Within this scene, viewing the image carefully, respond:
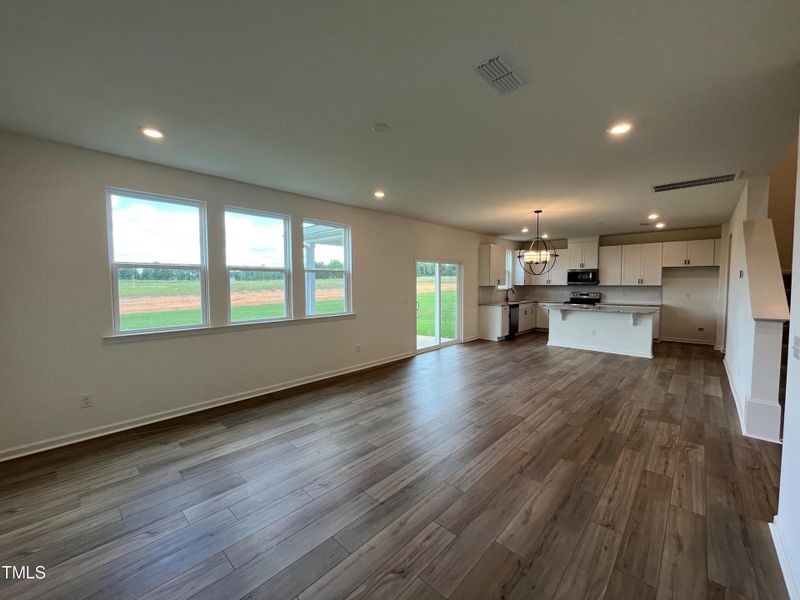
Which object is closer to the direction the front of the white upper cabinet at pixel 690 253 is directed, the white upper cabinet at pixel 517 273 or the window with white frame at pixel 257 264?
the window with white frame

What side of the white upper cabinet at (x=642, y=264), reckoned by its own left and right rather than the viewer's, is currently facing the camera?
front

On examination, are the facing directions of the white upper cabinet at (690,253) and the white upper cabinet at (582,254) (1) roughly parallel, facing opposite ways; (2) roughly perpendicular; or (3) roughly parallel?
roughly parallel

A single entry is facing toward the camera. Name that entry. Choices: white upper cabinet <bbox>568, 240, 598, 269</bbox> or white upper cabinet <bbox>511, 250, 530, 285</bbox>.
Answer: white upper cabinet <bbox>568, 240, 598, 269</bbox>

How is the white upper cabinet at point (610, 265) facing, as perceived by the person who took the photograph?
facing the viewer

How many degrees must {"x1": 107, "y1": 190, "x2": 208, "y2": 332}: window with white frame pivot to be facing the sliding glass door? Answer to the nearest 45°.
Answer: approximately 45° to its left

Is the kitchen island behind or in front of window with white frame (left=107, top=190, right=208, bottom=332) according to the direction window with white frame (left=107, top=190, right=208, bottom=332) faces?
in front

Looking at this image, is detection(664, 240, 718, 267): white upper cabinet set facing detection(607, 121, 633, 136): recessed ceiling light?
yes

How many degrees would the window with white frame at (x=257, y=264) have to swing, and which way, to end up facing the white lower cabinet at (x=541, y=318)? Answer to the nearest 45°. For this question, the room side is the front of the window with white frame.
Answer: approximately 45° to its left

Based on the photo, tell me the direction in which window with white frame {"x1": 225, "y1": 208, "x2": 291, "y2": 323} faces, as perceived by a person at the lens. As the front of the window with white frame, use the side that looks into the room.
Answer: facing the viewer and to the right of the viewer

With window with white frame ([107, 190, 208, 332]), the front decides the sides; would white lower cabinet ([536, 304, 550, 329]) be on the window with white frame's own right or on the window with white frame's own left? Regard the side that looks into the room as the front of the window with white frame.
on the window with white frame's own left

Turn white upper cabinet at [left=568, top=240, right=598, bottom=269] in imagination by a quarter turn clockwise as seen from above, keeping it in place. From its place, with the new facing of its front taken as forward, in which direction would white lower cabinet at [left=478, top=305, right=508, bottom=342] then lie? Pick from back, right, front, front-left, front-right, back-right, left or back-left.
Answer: front-left

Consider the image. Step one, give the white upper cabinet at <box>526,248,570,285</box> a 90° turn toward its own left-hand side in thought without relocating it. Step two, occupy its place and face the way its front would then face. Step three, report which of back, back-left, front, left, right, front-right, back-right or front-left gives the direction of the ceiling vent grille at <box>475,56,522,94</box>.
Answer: right

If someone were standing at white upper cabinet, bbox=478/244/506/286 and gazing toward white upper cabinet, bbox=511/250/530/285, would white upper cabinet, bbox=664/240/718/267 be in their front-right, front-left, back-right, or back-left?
front-right

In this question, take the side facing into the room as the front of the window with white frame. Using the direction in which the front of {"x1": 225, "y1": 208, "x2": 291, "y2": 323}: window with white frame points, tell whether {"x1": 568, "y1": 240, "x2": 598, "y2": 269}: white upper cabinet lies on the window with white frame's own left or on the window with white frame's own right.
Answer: on the window with white frame's own left
